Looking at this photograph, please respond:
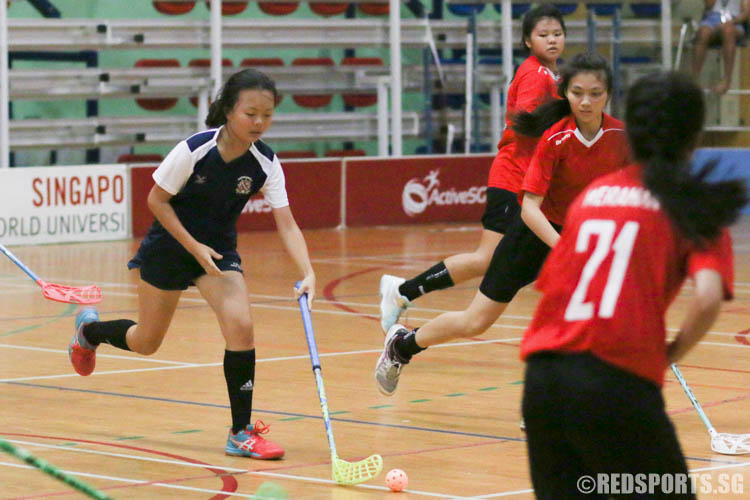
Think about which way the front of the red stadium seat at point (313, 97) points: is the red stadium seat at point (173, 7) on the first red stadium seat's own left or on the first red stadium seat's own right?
on the first red stadium seat's own right

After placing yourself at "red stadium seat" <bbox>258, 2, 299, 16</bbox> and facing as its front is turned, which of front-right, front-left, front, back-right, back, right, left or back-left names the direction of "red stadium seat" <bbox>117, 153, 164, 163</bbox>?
front-right

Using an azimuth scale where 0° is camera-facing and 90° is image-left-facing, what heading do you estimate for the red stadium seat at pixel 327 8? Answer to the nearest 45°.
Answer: approximately 0°

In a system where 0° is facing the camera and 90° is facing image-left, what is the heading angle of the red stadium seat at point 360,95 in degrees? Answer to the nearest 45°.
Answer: approximately 0°

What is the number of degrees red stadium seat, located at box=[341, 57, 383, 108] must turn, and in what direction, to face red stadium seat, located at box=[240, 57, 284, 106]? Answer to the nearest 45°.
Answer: approximately 45° to its right
